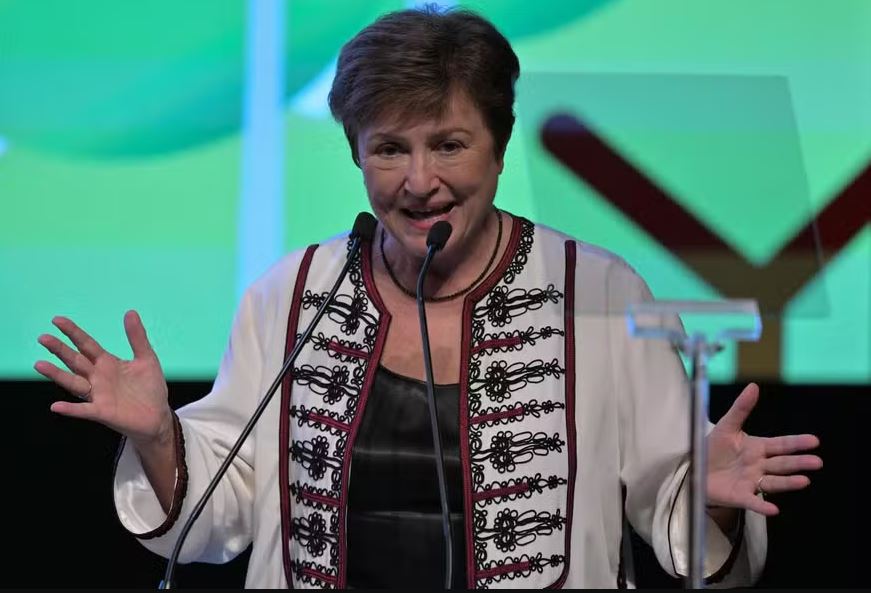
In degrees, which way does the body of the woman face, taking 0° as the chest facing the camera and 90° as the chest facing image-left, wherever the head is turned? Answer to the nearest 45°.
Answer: approximately 0°
